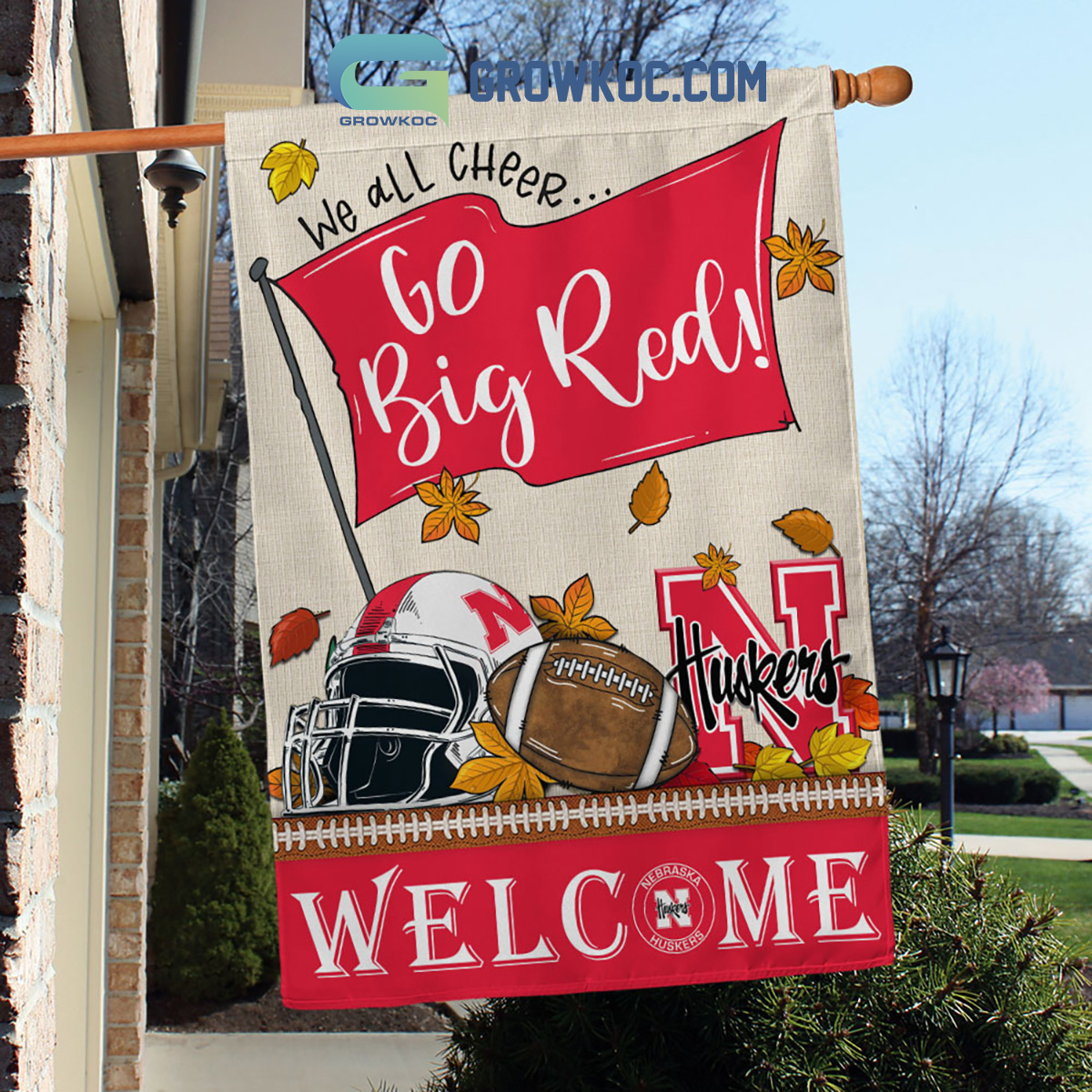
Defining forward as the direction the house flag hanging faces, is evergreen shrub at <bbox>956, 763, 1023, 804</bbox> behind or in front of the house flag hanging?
behind

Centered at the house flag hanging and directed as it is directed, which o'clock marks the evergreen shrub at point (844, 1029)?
The evergreen shrub is roughly at 7 o'clock from the house flag hanging.

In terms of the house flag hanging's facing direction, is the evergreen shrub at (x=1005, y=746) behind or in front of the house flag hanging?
behind

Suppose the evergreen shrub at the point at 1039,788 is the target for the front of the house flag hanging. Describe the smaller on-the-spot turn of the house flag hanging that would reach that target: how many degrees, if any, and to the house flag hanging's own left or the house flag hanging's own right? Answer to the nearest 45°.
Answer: approximately 135° to the house flag hanging's own left

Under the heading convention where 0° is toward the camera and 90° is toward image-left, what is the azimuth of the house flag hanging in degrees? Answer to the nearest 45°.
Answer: approximately 0°

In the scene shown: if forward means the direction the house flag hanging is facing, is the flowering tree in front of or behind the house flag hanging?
behind

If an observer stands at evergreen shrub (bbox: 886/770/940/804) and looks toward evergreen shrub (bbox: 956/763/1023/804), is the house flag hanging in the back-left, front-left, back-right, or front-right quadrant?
back-right

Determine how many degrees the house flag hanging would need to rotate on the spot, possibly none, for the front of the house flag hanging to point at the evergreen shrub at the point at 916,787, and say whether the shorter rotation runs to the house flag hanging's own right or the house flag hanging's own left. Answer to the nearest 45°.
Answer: approximately 180°
